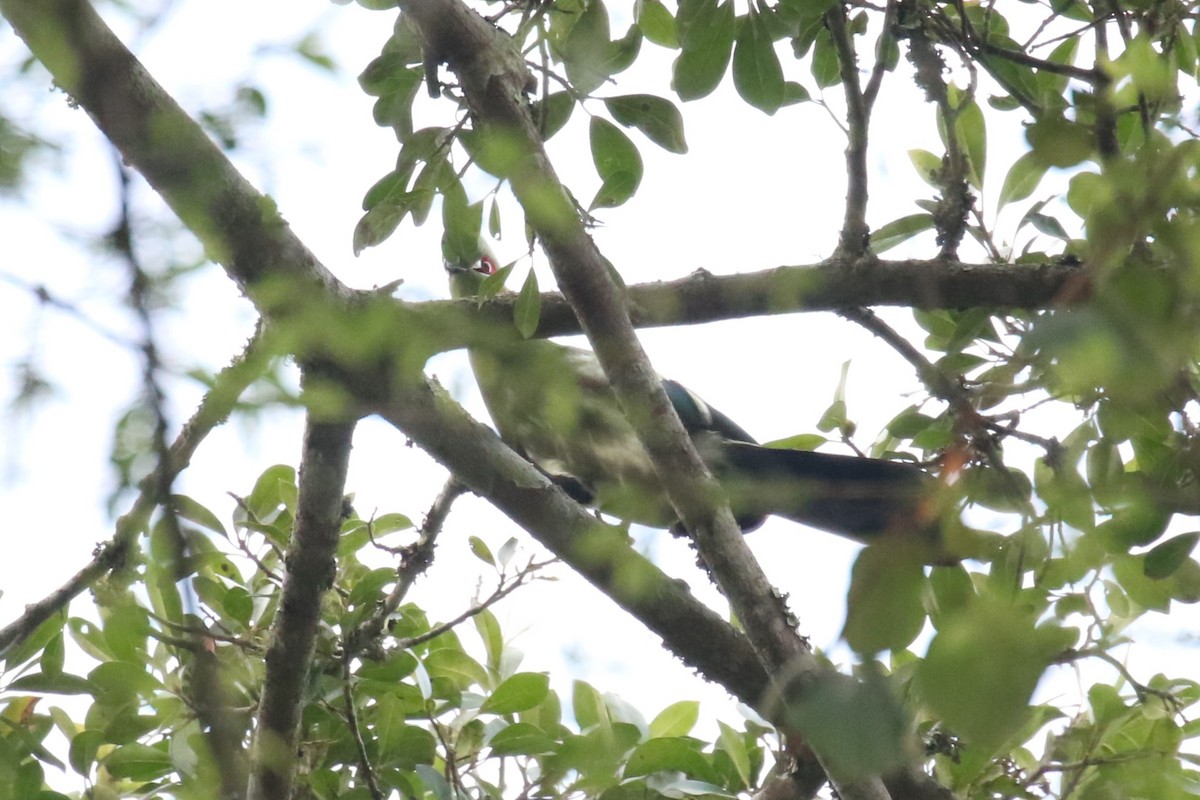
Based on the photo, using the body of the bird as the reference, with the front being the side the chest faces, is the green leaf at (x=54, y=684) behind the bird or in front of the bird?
in front

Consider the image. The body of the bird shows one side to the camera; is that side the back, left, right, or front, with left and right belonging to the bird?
left
